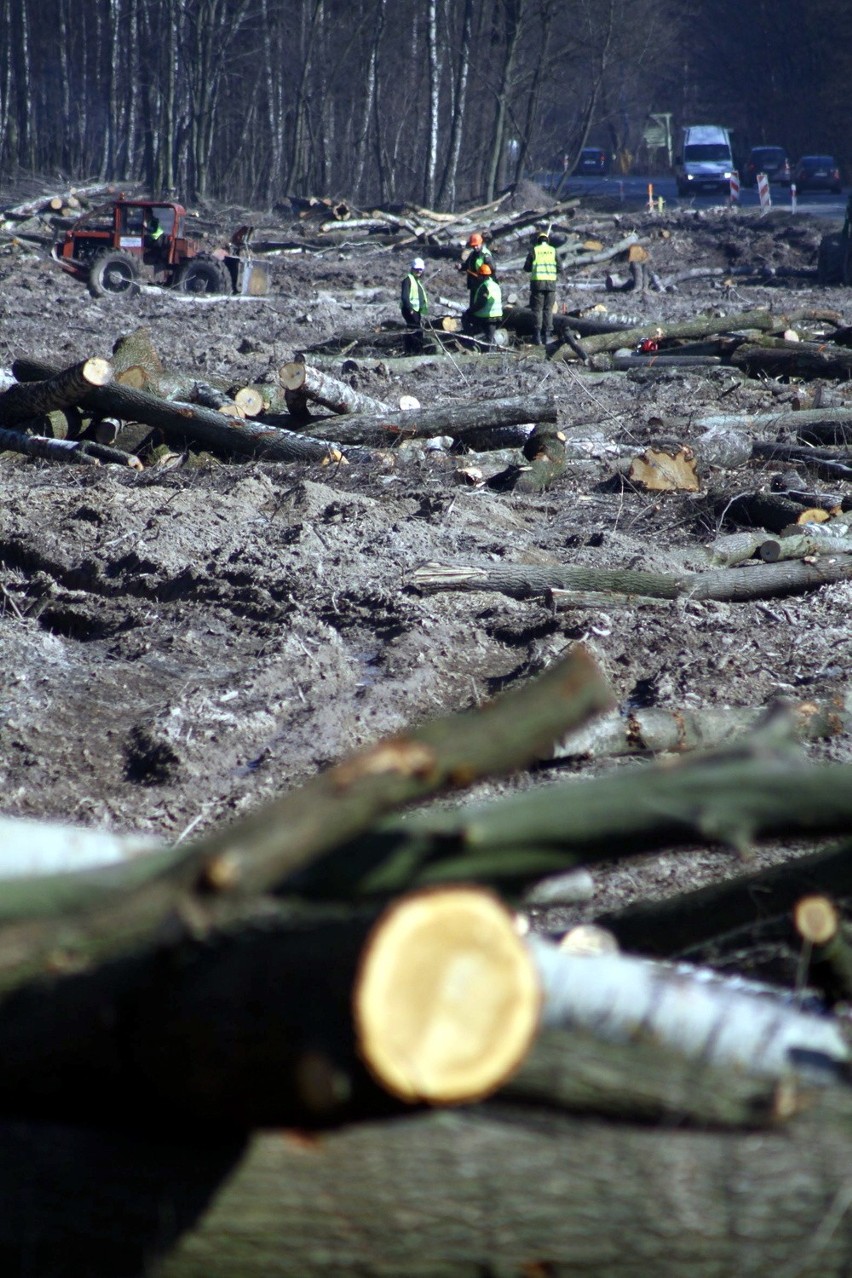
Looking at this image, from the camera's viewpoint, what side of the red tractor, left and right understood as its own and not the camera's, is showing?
left

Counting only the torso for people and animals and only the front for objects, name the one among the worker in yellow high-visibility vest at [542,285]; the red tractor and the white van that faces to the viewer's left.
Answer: the red tractor

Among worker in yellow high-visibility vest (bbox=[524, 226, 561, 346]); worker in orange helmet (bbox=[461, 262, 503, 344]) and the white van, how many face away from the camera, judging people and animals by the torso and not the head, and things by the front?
1

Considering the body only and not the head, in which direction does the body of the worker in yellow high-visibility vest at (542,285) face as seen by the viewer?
away from the camera

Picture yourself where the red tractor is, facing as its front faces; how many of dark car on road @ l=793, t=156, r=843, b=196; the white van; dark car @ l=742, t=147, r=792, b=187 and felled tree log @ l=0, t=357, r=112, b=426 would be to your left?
1

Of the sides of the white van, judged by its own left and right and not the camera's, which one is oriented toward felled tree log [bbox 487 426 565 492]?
front

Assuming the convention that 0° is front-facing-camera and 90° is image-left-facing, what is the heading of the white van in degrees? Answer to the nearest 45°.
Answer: approximately 0°
